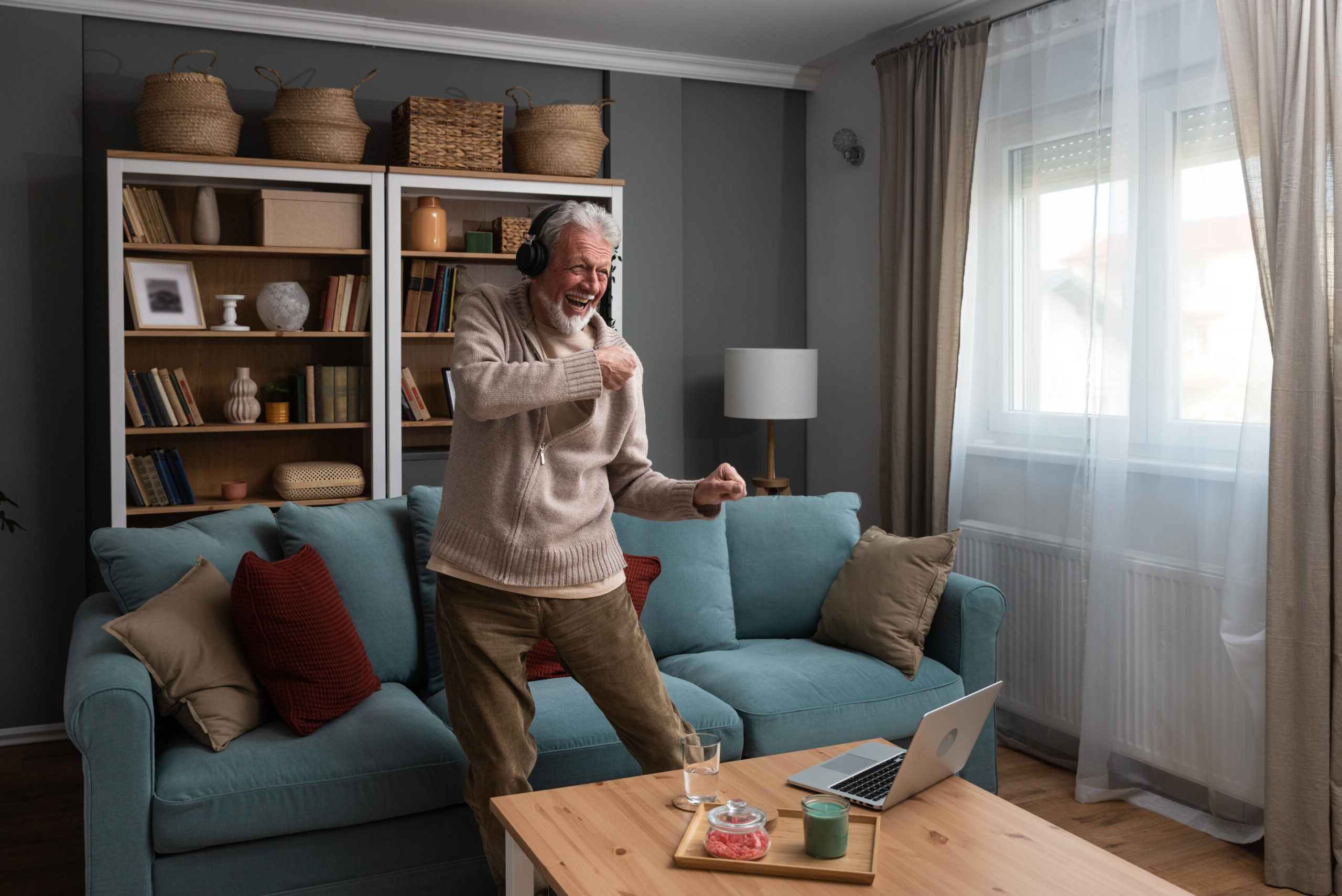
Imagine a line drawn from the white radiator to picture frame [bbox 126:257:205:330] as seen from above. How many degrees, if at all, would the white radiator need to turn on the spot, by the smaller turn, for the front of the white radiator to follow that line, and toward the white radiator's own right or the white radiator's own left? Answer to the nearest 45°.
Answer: approximately 45° to the white radiator's own right

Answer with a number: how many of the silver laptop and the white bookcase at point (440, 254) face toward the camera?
1

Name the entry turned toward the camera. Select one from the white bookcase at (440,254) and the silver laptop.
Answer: the white bookcase

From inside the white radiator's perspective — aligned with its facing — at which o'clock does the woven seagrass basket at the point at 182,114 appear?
The woven seagrass basket is roughly at 1 o'clock from the white radiator.

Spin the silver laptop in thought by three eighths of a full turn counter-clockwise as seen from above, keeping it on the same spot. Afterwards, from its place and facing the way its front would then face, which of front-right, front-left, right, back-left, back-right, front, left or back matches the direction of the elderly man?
right

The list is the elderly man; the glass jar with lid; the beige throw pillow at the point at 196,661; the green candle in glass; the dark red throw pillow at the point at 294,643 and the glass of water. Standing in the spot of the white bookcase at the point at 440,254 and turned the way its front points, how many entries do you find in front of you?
6

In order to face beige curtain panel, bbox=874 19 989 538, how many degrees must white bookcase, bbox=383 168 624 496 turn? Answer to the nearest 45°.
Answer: approximately 90° to its left

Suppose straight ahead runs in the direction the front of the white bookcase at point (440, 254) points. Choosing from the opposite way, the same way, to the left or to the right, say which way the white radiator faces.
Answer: to the right

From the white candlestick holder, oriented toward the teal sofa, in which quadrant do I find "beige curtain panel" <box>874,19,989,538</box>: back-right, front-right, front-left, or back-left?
front-left

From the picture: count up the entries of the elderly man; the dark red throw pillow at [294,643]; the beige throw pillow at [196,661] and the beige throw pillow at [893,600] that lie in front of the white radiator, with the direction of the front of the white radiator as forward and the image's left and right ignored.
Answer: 4

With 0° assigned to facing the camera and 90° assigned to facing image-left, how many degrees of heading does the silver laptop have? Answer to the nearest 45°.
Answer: approximately 135°

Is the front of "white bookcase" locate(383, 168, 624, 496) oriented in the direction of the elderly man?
yes

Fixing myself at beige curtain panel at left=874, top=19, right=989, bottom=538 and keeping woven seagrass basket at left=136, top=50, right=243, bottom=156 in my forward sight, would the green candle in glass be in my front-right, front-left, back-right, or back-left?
front-left

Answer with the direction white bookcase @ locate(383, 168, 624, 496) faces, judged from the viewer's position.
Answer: facing the viewer

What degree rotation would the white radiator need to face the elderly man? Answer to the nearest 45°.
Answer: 0° — it already faces them

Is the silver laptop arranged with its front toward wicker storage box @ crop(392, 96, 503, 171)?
yes

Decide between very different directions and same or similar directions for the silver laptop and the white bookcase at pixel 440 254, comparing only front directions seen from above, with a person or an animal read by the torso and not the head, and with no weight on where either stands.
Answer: very different directions

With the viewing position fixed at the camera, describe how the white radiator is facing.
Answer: facing the viewer and to the left of the viewer

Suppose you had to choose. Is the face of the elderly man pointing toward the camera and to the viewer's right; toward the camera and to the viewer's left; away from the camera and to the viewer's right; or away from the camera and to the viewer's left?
toward the camera and to the viewer's right
